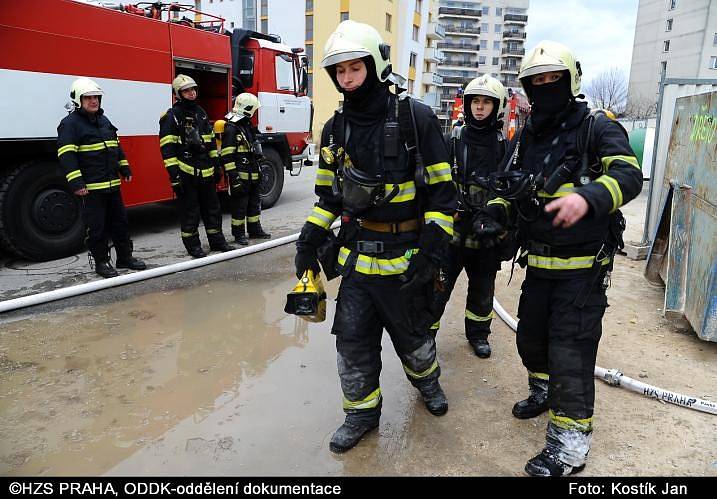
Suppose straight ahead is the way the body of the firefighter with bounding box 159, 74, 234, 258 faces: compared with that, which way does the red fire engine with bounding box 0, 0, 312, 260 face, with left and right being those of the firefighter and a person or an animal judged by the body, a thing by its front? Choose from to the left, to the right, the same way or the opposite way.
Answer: to the left

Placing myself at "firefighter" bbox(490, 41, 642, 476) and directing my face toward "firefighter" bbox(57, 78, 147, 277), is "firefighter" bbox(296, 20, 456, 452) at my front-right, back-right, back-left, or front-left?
front-left

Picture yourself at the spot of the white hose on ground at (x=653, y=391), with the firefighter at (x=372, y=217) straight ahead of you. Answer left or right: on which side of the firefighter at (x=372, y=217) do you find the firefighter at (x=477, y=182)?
right

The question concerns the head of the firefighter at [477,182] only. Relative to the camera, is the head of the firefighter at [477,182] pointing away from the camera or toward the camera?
toward the camera

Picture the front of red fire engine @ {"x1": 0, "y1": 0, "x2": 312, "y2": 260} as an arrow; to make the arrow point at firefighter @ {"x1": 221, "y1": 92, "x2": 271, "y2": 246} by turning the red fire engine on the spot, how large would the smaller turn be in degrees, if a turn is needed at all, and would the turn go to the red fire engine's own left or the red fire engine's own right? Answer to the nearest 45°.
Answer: approximately 45° to the red fire engine's own right

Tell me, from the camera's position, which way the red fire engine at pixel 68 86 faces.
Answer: facing away from the viewer and to the right of the viewer

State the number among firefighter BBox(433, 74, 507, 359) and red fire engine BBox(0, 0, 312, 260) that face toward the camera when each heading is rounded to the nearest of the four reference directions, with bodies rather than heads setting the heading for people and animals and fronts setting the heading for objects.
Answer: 1

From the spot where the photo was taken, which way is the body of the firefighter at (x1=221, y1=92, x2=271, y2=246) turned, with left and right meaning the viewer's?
facing the viewer and to the right of the viewer

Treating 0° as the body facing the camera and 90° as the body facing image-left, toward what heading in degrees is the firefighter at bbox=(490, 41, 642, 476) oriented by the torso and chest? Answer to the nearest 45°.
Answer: approximately 45°

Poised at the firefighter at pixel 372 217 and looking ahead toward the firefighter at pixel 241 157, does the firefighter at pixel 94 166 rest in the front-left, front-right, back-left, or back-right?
front-left

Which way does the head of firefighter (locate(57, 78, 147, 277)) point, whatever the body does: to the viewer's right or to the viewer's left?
to the viewer's right

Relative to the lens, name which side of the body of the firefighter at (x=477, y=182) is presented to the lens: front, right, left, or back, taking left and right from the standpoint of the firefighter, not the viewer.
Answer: front

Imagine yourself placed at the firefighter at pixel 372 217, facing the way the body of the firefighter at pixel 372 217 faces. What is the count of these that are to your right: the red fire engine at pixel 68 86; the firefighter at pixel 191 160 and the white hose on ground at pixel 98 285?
3

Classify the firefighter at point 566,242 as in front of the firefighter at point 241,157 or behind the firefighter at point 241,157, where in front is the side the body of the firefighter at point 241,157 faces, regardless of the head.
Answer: in front

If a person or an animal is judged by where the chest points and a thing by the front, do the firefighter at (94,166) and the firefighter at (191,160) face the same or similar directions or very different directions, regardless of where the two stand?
same or similar directions

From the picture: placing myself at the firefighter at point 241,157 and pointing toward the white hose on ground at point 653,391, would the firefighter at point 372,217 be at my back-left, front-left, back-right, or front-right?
front-right
